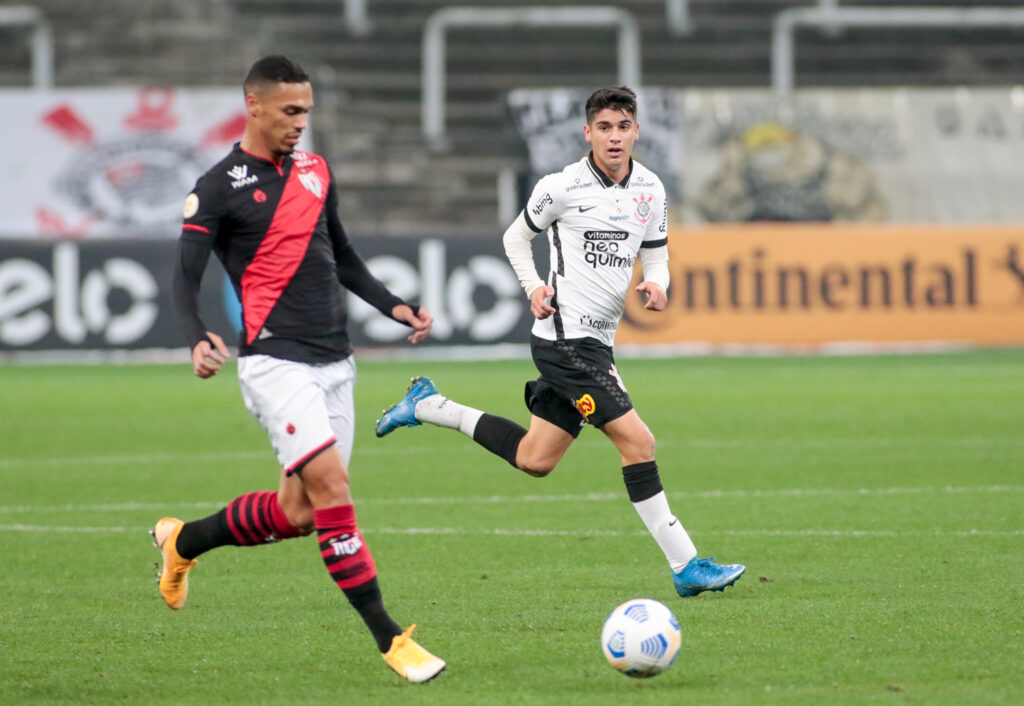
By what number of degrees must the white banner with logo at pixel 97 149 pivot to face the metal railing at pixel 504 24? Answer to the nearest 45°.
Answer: approximately 90° to its left

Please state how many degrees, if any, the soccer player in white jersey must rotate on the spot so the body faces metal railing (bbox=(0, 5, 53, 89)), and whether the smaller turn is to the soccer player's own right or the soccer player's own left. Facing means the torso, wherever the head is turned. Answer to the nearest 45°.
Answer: approximately 180°

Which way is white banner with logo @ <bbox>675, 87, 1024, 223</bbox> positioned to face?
toward the camera

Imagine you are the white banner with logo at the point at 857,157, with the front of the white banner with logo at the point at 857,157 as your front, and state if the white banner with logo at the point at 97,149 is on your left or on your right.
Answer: on your right

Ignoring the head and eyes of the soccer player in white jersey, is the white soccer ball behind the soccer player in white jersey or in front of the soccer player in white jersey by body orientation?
in front

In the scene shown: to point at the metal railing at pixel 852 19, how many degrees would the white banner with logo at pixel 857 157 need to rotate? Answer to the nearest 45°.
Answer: approximately 180°

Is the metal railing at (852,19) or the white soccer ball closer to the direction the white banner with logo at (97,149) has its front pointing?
the white soccer ball

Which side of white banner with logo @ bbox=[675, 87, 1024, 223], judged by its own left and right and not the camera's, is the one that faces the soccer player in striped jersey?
front

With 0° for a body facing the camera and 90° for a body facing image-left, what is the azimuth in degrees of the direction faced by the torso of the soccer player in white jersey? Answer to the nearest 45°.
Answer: approximately 315°

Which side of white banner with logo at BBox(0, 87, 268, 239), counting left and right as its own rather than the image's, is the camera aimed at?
front

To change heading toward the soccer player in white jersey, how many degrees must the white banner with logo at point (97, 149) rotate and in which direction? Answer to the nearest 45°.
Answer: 0° — it already faces them

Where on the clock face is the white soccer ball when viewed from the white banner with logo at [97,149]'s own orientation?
The white soccer ball is roughly at 12 o'clock from the white banner with logo.

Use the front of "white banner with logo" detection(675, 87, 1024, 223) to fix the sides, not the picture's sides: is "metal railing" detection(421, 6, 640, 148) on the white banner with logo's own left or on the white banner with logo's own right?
on the white banner with logo's own right
